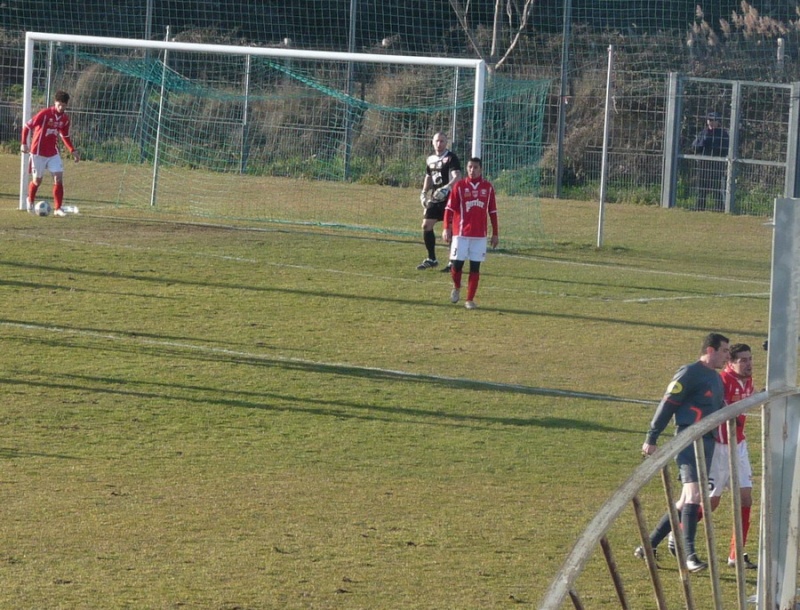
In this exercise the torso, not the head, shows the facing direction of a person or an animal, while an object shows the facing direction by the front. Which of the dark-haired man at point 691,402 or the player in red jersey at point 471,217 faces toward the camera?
the player in red jersey

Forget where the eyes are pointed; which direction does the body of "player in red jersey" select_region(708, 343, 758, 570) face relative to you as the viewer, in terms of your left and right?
facing the viewer and to the right of the viewer

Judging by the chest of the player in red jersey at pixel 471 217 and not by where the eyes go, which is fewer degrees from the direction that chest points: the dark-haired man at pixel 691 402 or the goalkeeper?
the dark-haired man

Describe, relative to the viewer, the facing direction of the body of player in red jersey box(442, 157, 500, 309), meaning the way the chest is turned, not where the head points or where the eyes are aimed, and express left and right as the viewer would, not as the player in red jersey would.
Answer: facing the viewer

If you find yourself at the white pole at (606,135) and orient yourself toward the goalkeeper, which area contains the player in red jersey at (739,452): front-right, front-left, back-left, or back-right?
front-left

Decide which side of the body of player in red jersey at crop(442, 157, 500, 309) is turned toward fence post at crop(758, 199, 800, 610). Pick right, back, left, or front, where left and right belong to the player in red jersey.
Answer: front

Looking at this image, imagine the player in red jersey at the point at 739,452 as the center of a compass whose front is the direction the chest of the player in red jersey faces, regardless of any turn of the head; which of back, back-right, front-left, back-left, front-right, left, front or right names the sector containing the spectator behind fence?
back-left

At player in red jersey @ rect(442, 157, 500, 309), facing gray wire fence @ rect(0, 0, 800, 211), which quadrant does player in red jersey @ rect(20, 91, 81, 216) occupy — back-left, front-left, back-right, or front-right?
front-left
